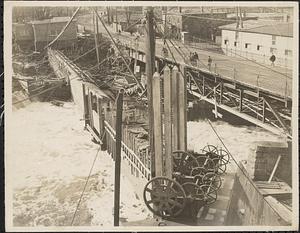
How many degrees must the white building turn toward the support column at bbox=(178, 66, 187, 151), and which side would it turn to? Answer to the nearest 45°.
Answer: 0° — it already faces it

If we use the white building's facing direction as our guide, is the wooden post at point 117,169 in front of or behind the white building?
in front

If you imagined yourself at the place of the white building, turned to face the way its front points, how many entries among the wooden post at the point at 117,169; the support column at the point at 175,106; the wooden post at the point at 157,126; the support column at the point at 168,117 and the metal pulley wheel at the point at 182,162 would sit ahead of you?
5

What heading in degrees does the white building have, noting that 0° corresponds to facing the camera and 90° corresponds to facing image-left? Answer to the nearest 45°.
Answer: approximately 45°
